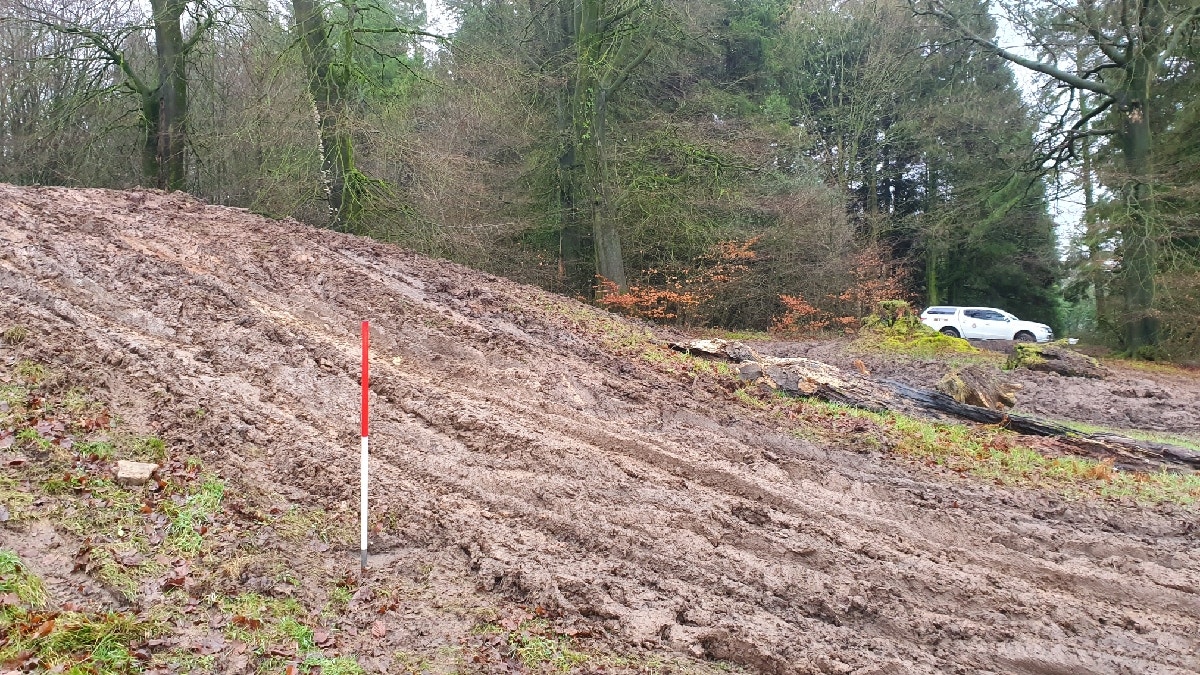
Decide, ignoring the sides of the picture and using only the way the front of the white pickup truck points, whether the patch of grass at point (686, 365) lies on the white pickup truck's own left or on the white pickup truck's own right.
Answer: on the white pickup truck's own right

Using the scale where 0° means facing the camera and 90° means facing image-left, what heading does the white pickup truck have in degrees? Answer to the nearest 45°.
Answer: approximately 270°

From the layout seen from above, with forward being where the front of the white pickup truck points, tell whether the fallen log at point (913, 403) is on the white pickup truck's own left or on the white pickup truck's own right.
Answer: on the white pickup truck's own right

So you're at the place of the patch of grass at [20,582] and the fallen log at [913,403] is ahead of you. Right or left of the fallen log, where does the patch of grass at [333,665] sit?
right

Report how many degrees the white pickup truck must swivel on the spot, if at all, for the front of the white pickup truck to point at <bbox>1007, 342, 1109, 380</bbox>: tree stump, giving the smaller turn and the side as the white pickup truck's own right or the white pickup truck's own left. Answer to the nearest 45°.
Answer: approximately 90° to the white pickup truck's own right

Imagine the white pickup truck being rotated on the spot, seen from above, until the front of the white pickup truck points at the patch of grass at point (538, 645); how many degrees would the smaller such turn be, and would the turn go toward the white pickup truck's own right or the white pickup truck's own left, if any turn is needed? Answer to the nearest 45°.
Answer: approximately 90° to the white pickup truck's own right

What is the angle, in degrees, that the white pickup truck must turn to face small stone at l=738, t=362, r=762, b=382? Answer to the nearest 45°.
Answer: approximately 90° to its right

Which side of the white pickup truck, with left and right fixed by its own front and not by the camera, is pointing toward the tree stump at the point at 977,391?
right

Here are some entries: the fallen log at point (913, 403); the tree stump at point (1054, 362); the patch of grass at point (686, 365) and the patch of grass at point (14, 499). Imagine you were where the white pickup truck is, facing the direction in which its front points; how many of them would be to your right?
4

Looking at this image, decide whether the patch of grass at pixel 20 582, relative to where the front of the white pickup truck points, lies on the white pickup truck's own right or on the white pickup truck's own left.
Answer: on the white pickup truck's own right
